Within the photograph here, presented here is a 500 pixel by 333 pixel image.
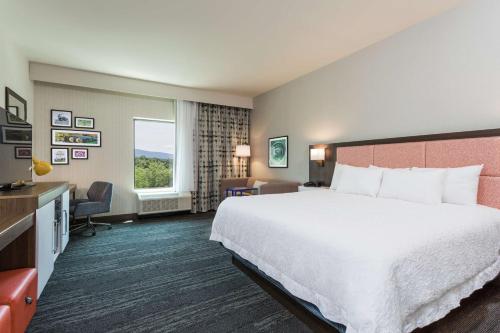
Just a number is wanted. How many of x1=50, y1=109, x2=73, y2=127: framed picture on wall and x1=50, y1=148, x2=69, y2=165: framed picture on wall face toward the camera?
2

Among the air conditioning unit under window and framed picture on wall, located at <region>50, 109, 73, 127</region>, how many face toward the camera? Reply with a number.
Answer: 2

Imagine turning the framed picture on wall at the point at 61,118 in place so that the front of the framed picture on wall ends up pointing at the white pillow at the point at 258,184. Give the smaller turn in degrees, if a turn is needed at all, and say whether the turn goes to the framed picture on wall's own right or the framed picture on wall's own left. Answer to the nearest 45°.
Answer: approximately 45° to the framed picture on wall's own left

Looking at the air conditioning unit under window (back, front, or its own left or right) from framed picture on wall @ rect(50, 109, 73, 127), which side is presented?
right

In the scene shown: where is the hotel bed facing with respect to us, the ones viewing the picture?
facing the viewer and to the left of the viewer

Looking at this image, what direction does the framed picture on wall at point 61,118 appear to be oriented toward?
toward the camera

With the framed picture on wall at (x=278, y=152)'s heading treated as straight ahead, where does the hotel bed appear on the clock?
The hotel bed is roughly at 10 o'clock from the framed picture on wall.

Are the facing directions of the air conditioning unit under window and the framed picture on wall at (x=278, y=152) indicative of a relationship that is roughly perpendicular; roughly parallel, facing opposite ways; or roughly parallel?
roughly perpendicular

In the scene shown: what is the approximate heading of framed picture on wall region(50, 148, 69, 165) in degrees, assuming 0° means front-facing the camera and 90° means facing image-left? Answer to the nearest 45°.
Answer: approximately 0°

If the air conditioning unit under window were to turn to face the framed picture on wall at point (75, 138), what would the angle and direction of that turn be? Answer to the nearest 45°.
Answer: approximately 90° to its right

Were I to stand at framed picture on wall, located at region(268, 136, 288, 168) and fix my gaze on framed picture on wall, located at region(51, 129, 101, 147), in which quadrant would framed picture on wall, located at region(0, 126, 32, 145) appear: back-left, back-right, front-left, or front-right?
front-left

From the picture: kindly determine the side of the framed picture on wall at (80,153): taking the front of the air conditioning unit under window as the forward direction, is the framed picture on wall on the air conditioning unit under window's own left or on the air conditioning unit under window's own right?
on the air conditioning unit under window's own right

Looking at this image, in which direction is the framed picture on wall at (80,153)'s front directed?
toward the camera
